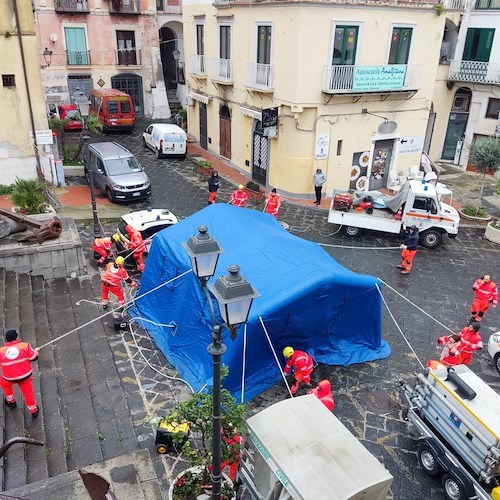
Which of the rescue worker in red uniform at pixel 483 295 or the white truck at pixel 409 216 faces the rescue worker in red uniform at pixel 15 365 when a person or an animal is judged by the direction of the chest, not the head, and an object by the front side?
the rescue worker in red uniform at pixel 483 295

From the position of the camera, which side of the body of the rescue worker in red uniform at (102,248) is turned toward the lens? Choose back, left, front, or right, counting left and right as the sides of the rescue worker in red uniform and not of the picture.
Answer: right

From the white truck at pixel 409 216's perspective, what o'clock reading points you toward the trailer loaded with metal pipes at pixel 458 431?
the trailer loaded with metal pipes at pixel 458 431 is roughly at 3 o'clock from the white truck at pixel 409 216.

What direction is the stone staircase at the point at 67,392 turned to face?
to the viewer's right

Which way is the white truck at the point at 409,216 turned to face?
to the viewer's right

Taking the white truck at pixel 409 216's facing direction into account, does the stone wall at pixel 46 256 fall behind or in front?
behind

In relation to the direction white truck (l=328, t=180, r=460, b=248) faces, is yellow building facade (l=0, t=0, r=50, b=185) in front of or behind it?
behind

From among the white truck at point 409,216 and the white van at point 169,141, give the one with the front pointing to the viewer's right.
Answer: the white truck
